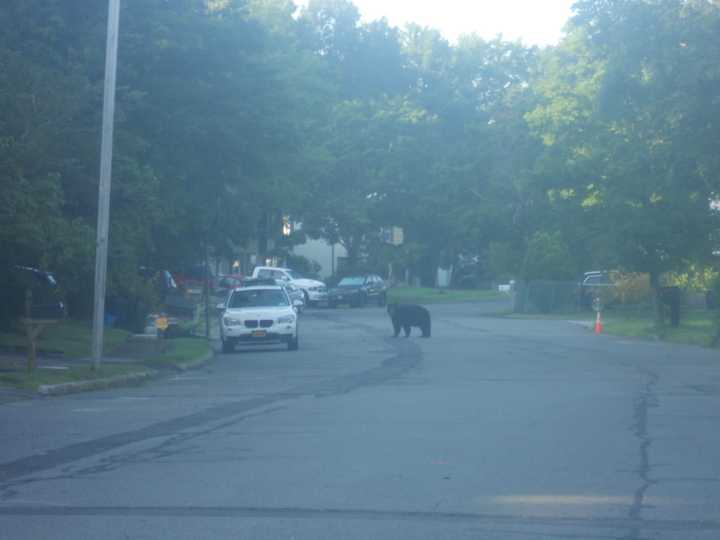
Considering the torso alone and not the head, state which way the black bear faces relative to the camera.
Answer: to the viewer's left

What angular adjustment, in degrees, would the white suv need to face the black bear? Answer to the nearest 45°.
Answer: approximately 135° to its left

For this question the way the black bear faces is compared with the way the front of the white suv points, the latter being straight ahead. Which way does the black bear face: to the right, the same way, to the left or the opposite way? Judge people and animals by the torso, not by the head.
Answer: to the right

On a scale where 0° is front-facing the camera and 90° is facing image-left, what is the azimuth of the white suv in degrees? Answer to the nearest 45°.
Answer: approximately 0°

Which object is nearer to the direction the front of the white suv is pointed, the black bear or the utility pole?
the utility pole
